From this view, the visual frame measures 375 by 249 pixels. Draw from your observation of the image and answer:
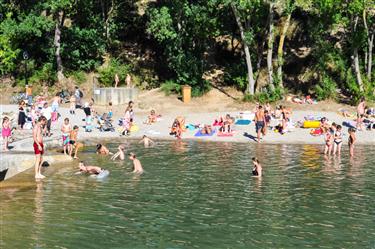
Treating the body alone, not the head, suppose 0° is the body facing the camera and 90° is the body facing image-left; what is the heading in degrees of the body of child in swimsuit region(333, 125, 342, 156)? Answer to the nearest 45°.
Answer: approximately 45°

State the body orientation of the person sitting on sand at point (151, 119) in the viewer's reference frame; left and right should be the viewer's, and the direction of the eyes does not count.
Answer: facing the viewer and to the left of the viewer

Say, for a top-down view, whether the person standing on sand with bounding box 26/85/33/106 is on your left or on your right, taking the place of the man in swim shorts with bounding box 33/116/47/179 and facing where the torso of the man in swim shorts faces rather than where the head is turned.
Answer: on your left

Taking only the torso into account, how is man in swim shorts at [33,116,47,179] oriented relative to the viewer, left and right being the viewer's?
facing to the right of the viewer
